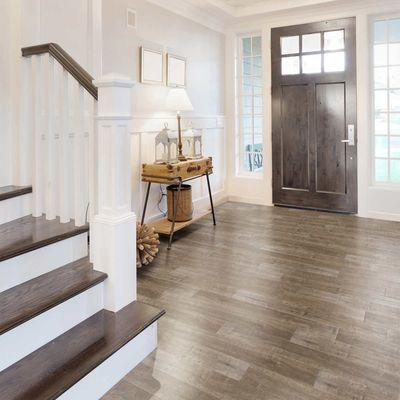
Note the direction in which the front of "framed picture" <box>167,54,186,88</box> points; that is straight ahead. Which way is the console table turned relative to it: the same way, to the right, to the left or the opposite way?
the same way

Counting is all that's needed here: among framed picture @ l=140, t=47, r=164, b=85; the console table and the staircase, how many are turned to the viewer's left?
0

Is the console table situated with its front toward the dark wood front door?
no

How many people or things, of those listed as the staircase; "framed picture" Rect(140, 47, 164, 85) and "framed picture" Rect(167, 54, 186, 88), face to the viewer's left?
0

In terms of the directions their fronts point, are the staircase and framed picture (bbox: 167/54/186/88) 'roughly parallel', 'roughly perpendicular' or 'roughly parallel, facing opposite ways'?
roughly parallel

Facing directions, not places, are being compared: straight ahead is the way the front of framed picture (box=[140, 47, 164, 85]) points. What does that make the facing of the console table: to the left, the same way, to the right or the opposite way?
the same way

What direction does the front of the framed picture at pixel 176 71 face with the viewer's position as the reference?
facing the viewer and to the right of the viewer

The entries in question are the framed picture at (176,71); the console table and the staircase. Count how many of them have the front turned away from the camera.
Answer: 0

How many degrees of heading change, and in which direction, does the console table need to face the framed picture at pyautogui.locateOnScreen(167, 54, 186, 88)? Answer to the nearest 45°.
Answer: approximately 135° to its left

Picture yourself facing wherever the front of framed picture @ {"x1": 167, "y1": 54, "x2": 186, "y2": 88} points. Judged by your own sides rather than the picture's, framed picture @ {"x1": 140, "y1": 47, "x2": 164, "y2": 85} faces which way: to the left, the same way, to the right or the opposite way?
the same way

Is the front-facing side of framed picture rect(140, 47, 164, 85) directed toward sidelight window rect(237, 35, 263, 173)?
no

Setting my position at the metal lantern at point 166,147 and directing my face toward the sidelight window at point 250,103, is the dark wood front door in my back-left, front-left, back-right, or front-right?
front-right

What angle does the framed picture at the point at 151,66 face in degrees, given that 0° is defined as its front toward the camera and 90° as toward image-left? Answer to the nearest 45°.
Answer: approximately 315°
